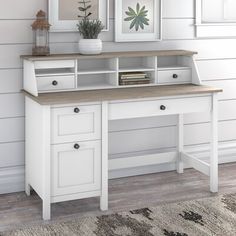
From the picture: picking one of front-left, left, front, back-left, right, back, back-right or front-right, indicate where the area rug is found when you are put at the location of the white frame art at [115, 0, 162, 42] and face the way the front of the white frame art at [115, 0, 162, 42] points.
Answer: front

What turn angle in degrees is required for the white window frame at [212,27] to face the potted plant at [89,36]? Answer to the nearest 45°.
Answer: approximately 45° to its right

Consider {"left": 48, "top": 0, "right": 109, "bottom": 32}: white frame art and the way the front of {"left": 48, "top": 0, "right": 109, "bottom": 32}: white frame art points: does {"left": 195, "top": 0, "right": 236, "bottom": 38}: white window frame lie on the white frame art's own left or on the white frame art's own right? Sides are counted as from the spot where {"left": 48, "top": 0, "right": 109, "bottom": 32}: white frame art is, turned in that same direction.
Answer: on the white frame art's own left

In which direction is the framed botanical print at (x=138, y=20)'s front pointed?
toward the camera

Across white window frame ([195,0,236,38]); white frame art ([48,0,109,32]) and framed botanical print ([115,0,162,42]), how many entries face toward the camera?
3

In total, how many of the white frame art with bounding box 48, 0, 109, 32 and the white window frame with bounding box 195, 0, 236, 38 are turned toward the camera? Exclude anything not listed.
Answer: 2

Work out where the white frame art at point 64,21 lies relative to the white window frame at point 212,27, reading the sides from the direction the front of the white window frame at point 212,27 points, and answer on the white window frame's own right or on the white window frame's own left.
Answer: on the white window frame's own right

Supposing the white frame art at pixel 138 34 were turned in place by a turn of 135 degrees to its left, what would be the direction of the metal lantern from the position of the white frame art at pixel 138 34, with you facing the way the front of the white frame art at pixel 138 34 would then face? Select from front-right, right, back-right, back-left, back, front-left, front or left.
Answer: back

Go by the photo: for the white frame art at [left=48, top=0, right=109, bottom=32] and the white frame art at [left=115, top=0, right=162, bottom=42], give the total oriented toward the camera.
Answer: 2

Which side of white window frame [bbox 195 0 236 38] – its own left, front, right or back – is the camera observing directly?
front
